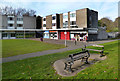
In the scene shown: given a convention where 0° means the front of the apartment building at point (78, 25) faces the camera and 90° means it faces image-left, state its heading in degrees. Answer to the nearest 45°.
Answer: approximately 45°
